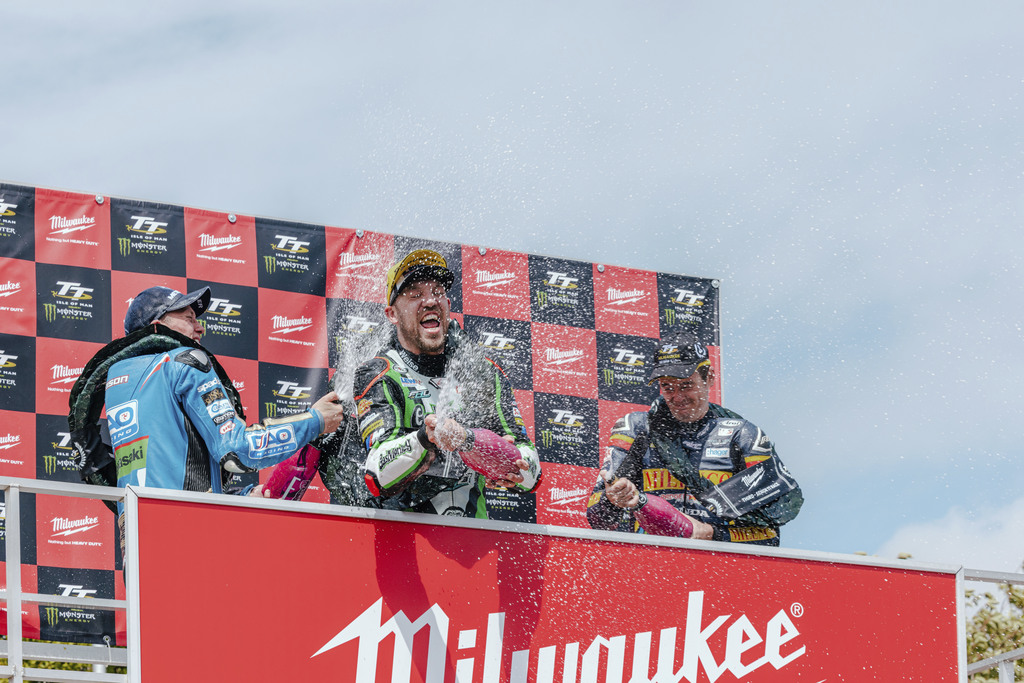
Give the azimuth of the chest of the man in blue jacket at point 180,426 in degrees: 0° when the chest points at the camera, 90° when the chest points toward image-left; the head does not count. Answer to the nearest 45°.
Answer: approximately 225°

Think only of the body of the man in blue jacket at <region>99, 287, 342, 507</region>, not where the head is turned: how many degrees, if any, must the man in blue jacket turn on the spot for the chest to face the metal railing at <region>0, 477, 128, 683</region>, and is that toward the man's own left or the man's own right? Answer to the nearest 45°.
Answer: approximately 135° to the man's own right

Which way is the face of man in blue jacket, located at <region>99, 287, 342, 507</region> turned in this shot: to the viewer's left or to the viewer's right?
to the viewer's right

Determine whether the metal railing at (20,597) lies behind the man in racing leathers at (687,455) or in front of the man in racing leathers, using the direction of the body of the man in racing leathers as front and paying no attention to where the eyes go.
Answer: in front

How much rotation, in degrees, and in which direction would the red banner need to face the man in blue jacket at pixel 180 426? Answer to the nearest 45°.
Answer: approximately 90° to its right

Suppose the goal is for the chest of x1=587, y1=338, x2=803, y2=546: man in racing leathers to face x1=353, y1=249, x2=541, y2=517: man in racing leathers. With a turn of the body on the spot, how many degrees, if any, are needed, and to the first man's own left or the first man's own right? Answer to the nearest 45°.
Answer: approximately 45° to the first man's own right

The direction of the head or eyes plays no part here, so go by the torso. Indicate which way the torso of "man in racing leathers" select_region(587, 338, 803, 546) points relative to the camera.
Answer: toward the camera

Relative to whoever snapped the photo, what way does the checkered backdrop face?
facing the viewer and to the right of the viewer

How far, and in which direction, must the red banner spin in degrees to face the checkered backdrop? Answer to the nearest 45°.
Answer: approximately 180°

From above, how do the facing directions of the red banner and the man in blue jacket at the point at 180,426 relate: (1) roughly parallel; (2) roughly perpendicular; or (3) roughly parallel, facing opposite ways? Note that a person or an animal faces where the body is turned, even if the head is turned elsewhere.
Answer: roughly perpendicular

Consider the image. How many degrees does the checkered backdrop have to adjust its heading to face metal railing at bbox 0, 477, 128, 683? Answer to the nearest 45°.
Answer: approximately 45° to its right
